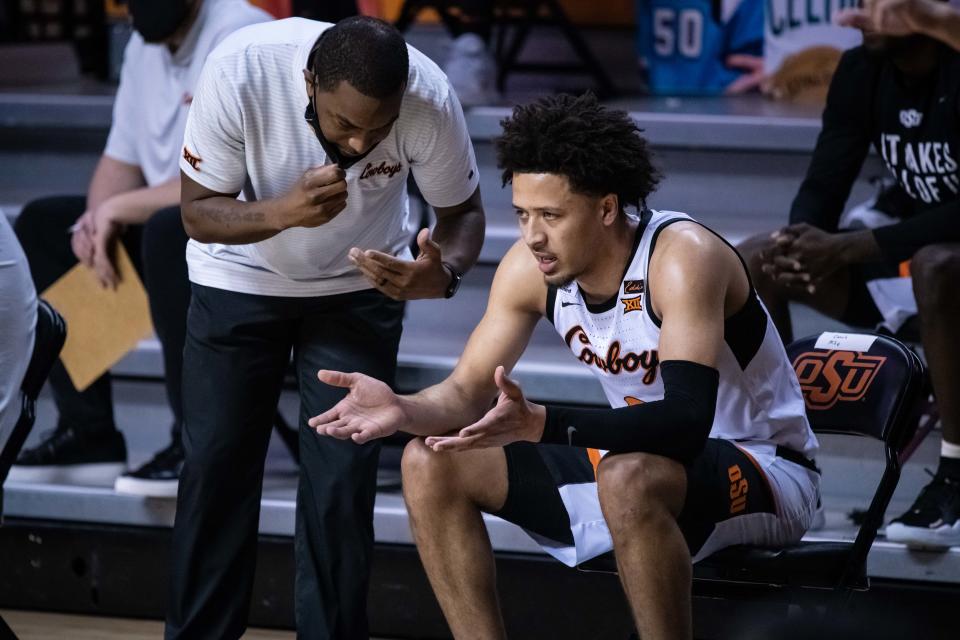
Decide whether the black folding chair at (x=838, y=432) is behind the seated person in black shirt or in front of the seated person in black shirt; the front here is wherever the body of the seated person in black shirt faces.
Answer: in front

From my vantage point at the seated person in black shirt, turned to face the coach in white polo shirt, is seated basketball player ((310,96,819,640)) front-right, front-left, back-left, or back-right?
front-left

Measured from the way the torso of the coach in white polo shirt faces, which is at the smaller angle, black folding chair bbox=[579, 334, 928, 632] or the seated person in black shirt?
the black folding chair

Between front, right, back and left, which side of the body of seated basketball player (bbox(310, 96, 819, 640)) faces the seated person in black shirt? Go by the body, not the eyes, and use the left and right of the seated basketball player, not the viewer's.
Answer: back

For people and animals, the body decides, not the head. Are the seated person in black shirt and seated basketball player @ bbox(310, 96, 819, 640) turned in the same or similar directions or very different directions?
same or similar directions

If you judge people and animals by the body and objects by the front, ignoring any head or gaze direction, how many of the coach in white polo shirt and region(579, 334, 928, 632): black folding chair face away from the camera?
0

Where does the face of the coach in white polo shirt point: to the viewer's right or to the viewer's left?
to the viewer's right

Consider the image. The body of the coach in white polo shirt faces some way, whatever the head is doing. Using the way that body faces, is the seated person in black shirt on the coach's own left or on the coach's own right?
on the coach's own left

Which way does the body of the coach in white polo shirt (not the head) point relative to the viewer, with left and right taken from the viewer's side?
facing the viewer and to the right of the viewer

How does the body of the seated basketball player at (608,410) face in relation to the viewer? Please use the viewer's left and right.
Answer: facing the viewer and to the left of the viewer

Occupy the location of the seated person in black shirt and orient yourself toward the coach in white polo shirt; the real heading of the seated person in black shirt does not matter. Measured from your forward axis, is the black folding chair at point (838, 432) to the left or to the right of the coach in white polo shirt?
left

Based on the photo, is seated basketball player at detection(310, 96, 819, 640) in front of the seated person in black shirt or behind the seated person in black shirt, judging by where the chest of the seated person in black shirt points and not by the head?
in front

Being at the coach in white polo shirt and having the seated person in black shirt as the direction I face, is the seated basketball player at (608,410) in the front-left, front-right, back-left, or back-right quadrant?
front-right

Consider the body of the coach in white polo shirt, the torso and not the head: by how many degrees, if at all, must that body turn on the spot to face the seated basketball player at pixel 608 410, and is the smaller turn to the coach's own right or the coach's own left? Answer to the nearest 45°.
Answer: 0° — they already face them
